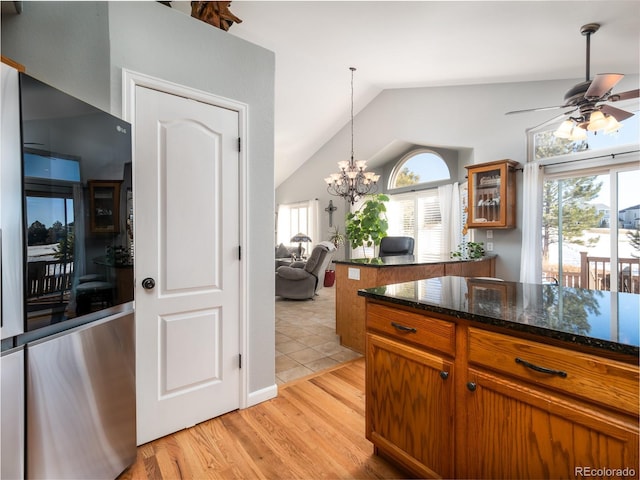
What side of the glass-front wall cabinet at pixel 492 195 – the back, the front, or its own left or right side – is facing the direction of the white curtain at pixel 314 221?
right

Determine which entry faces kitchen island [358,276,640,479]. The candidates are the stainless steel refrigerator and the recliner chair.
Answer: the stainless steel refrigerator

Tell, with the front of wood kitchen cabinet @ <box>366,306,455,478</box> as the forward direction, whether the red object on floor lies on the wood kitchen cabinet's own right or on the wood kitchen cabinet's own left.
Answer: on the wood kitchen cabinet's own right

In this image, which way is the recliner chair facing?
to the viewer's left

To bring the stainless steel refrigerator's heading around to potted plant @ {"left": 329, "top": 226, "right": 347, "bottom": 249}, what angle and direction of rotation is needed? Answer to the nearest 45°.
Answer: approximately 90° to its left

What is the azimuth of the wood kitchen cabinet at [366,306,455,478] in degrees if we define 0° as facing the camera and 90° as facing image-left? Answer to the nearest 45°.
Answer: approximately 45°

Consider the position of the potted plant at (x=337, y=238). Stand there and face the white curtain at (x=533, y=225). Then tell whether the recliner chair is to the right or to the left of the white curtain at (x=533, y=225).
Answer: right

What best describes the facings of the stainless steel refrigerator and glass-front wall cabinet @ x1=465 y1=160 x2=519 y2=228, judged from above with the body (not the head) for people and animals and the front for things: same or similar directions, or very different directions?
very different directions

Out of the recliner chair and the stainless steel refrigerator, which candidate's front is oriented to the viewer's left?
the recliner chair

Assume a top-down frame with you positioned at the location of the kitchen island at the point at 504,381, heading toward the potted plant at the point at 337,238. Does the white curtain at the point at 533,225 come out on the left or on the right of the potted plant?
right

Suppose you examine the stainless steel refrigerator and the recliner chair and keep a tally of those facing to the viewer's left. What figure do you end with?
1
